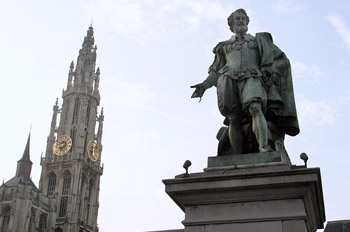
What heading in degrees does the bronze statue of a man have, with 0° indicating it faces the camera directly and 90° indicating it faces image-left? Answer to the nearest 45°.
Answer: approximately 0°
